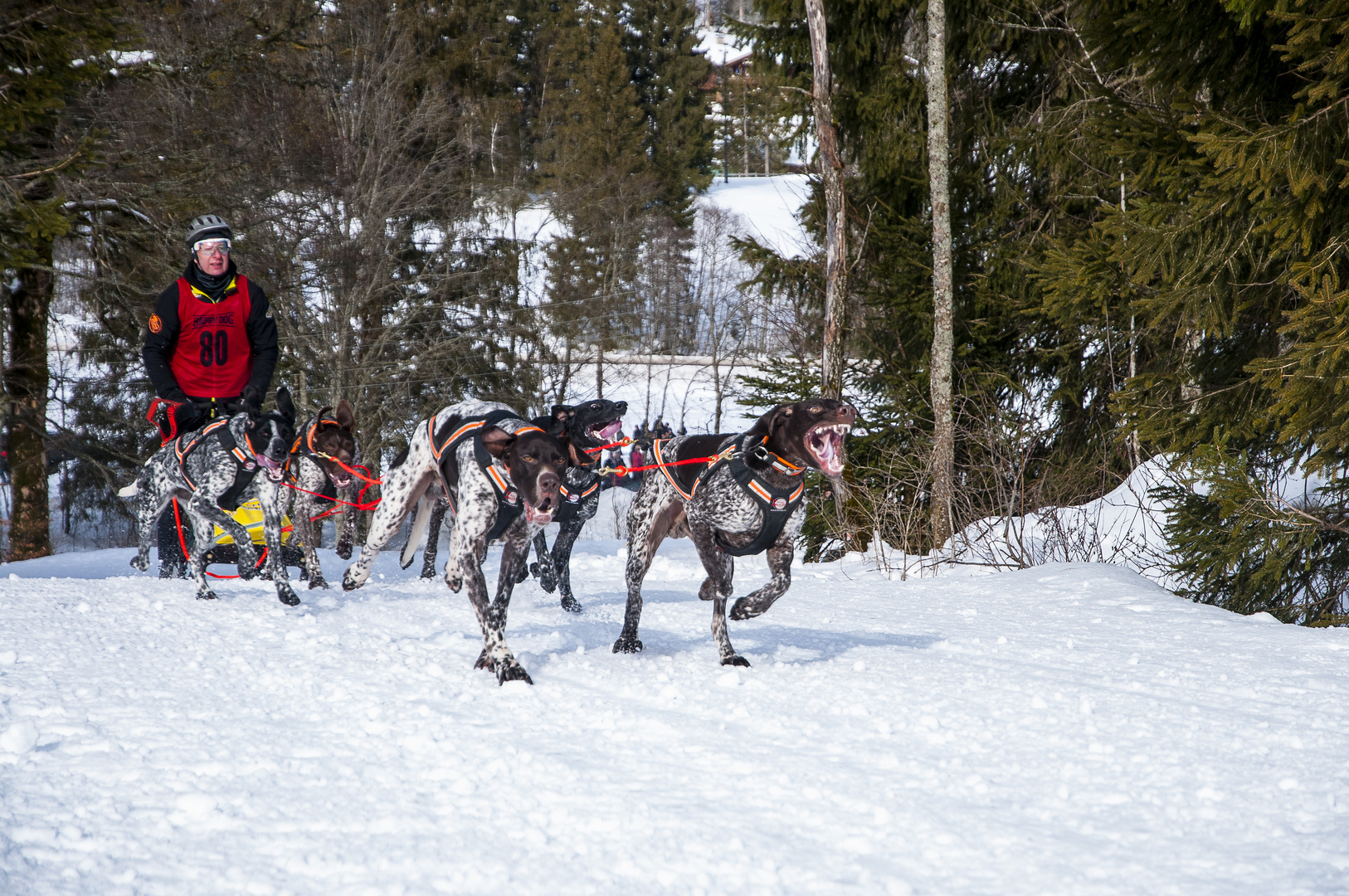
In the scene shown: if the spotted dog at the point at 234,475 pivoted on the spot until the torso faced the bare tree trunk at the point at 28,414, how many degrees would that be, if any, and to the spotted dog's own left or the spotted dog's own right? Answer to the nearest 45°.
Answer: approximately 135° to the spotted dog's own left

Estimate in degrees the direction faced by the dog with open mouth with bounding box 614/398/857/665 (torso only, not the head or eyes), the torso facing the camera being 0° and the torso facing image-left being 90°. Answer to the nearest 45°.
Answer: approximately 315°

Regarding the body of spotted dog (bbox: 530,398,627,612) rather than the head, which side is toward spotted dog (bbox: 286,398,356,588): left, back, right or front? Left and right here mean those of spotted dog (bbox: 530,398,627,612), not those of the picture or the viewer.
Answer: back

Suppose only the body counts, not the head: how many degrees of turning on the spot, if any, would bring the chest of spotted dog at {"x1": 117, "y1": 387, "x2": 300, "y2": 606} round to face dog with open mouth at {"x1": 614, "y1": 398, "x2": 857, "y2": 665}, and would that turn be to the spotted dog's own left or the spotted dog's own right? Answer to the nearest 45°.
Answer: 0° — it already faces it

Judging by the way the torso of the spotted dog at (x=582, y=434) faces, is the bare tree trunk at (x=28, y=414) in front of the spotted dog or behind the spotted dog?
behind

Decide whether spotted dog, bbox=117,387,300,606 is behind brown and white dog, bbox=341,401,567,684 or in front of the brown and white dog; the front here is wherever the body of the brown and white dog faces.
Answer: behind

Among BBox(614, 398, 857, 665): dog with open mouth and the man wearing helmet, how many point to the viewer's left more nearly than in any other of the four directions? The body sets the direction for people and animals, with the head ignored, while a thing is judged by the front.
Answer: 0
